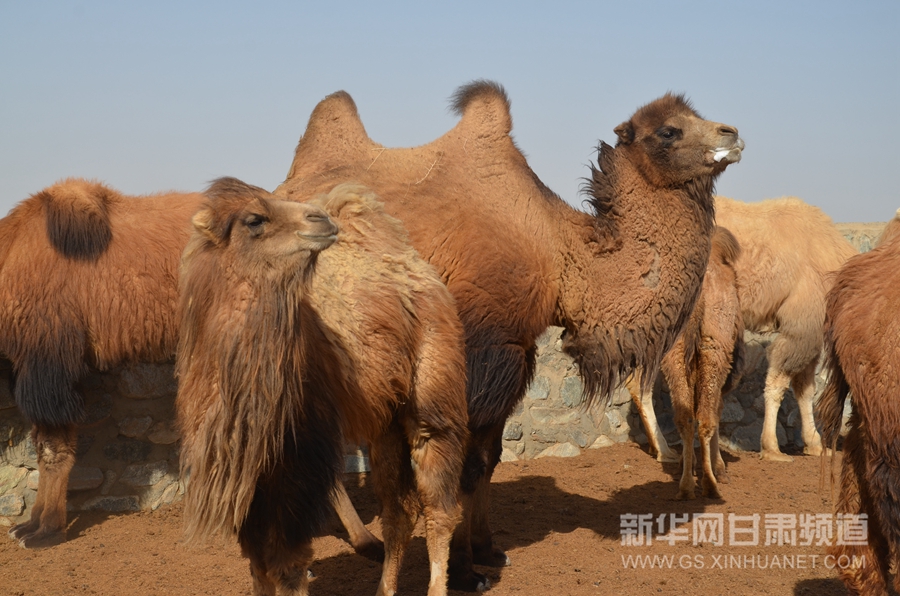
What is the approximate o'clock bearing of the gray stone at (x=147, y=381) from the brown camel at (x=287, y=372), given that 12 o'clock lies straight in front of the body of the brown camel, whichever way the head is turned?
The gray stone is roughly at 4 o'clock from the brown camel.

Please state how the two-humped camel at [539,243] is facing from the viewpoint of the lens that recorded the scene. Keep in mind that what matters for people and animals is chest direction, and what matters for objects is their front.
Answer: facing to the right of the viewer

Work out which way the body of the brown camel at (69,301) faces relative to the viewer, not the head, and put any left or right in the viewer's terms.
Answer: facing to the left of the viewer

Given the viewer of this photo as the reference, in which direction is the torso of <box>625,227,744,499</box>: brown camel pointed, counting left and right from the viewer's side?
facing away from the viewer

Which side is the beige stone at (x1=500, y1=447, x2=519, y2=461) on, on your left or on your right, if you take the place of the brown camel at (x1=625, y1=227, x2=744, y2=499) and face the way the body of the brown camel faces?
on your left

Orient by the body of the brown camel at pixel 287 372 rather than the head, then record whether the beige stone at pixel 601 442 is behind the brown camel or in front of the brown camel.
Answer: behind

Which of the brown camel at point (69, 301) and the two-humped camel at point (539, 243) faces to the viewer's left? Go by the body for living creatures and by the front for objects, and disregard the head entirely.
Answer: the brown camel

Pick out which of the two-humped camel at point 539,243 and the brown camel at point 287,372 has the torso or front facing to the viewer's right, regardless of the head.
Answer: the two-humped camel

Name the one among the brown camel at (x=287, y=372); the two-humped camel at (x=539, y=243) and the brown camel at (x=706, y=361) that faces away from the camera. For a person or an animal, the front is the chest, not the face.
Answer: the brown camel at (x=706, y=361)

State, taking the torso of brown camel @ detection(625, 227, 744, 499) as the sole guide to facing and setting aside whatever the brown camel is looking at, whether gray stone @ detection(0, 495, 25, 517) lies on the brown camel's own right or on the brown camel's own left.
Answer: on the brown camel's own left

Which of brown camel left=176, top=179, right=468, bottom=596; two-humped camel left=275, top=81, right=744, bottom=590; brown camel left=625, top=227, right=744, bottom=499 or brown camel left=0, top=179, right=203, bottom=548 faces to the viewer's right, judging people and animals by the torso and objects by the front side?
the two-humped camel
